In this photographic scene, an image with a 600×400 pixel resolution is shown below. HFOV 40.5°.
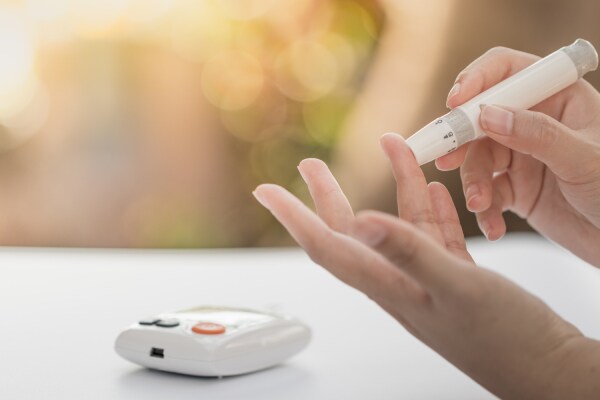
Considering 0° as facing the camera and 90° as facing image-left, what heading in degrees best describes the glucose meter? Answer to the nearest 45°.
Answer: approximately 45°
